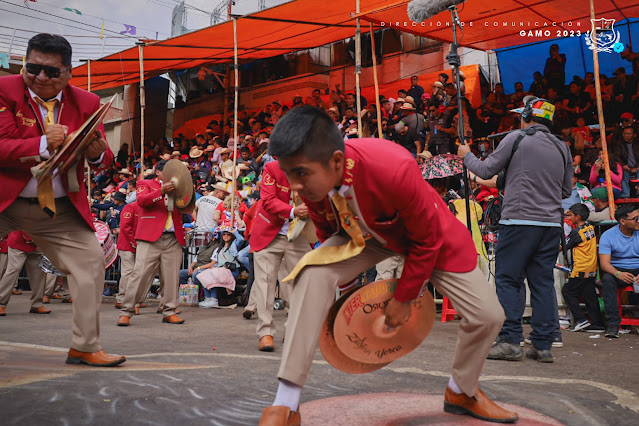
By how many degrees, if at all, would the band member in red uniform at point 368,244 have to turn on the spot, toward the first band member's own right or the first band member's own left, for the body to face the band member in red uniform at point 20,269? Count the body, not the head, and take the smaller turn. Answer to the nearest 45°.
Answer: approximately 90° to the first band member's own right

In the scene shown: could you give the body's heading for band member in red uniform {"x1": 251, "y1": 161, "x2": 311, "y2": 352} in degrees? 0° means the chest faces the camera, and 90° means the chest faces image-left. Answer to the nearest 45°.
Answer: approximately 315°

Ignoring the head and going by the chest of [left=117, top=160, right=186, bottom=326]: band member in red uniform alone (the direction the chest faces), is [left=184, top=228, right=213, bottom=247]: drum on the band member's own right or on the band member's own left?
on the band member's own left

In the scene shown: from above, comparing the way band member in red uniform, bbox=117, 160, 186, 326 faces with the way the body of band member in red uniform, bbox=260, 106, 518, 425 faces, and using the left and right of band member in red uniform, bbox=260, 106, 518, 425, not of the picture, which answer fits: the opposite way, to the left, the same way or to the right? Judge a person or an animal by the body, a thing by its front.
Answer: to the left

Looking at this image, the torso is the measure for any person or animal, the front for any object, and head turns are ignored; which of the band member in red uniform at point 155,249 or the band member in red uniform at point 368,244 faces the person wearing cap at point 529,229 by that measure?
the band member in red uniform at point 155,249

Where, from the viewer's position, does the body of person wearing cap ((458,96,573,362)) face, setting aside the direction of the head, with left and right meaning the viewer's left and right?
facing away from the viewer and to the left of the viewer

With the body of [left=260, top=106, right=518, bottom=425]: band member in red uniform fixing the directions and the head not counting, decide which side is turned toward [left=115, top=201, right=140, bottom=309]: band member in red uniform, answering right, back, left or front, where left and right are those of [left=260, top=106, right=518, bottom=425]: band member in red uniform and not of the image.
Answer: right

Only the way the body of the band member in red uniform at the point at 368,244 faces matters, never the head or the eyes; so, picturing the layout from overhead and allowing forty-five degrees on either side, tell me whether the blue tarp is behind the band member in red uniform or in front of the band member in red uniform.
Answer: behind

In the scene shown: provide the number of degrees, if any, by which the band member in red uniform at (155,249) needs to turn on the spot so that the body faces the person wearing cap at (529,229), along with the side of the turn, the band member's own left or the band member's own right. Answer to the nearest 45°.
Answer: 0° — they already face them

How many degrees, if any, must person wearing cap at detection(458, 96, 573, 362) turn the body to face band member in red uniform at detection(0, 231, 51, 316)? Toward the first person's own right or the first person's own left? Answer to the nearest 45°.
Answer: approximately 45° to the first person's own left
